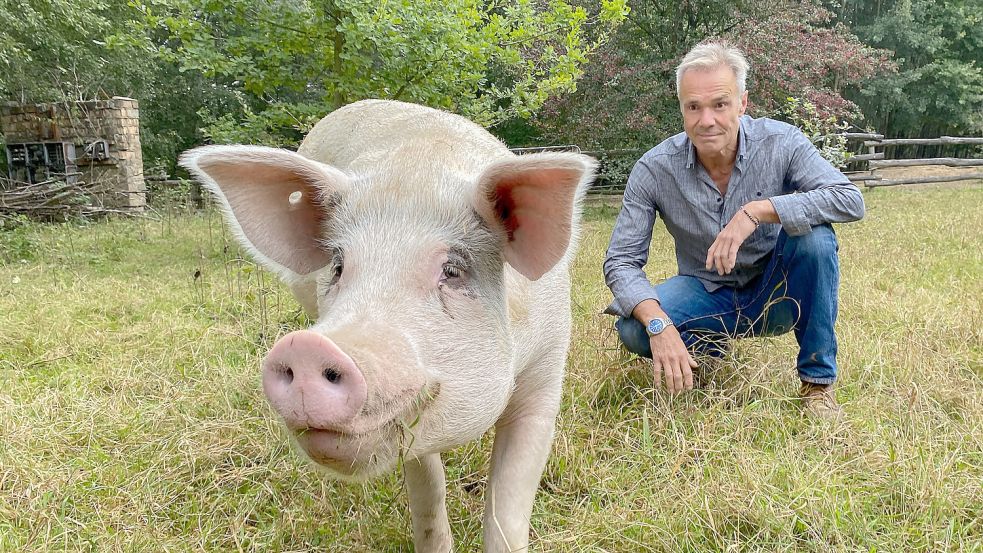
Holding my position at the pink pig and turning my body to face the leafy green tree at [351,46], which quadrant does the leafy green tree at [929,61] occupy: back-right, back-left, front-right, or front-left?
front-right

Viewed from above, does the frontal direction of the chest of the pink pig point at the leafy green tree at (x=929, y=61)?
no

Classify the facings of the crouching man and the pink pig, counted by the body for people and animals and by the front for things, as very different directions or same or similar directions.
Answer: same or similar directions

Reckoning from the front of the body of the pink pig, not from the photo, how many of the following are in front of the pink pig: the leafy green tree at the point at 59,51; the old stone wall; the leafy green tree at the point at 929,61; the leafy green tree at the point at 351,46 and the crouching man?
0

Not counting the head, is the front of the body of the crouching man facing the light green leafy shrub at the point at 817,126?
no

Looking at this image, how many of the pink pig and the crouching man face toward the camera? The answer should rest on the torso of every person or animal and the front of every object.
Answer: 2

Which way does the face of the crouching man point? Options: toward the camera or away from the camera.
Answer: toward the camera

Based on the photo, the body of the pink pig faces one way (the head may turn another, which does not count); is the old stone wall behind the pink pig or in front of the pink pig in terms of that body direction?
behind

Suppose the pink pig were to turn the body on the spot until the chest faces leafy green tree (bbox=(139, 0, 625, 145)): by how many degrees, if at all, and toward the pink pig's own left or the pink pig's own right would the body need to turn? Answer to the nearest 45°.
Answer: approximately 180°

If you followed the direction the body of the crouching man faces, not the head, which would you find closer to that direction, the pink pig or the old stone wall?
the pink pig

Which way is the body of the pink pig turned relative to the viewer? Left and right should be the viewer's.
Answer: facing the viewer

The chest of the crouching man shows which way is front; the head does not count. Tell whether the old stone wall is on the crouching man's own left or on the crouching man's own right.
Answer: on the crouching man's own right

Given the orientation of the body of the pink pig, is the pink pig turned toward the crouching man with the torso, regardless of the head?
no

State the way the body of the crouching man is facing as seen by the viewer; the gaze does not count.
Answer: toward the camera
